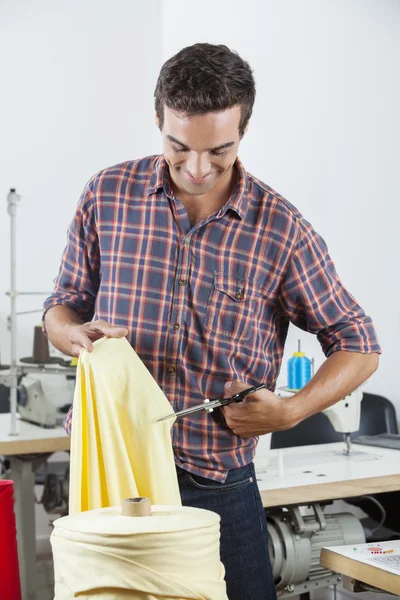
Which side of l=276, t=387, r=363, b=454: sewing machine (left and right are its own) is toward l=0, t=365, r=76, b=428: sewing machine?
left

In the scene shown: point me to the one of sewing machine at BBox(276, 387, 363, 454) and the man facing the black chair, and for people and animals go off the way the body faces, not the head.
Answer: the sewing machine

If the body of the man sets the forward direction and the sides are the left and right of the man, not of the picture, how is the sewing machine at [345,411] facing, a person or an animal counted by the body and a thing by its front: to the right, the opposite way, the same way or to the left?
the opposite way

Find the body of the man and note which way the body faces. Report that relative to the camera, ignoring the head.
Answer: toward the camera

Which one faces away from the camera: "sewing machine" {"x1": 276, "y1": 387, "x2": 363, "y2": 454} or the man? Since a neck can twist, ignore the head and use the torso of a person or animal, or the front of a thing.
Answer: the sewing machine

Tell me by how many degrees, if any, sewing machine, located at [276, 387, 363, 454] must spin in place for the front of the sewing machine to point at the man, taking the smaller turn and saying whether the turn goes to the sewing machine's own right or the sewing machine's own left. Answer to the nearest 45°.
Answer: approximately 180°

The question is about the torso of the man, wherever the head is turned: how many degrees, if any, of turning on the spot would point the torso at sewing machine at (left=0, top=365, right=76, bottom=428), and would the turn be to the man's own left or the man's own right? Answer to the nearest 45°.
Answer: approximately 180°

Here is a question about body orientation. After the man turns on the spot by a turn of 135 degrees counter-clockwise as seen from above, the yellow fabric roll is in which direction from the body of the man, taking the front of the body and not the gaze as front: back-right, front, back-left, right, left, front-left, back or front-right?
back-right

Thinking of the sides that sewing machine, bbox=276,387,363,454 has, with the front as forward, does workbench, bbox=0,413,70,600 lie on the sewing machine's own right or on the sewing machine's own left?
on the sewing machine's own left

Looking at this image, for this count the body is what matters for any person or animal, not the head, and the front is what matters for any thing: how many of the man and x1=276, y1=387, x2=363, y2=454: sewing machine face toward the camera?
1

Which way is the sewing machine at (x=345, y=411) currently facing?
away from the camera
